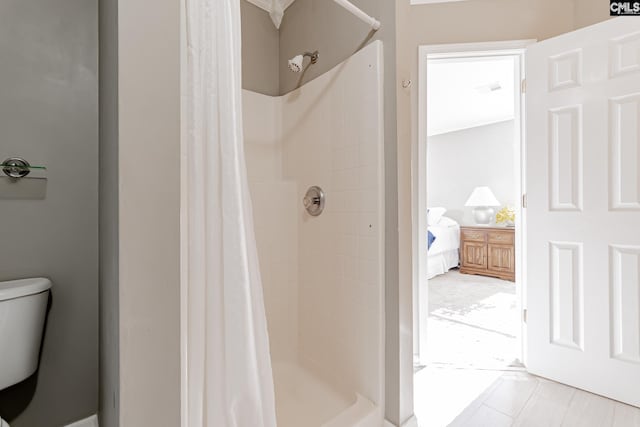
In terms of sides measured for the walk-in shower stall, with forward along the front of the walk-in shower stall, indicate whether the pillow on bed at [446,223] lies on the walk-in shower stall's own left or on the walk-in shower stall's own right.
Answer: on the walk-in shower stall's own left

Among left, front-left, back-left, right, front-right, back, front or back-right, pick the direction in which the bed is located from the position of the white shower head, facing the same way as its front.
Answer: back

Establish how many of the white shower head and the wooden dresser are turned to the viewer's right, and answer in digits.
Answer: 0

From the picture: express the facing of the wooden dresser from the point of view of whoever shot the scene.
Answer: facing the viewer and to the left of the viewer

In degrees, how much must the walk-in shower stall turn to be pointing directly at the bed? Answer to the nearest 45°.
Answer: approximately 90° to its left

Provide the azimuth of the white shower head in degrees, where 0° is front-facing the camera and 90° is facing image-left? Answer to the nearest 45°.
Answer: approximately 45°

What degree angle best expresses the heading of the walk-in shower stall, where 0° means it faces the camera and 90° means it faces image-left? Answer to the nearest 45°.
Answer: approximately 315°

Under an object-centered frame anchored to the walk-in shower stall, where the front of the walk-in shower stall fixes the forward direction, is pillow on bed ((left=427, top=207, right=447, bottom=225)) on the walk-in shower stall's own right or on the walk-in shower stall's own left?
on the walk-in shower stall's own left

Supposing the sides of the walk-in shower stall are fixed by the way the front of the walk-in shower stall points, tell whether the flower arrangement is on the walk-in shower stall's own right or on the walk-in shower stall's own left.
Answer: on the walk-in shower stall's own left

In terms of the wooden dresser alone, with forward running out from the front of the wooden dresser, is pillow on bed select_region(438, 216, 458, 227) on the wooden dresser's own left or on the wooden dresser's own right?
on the wooden dresser's own right
